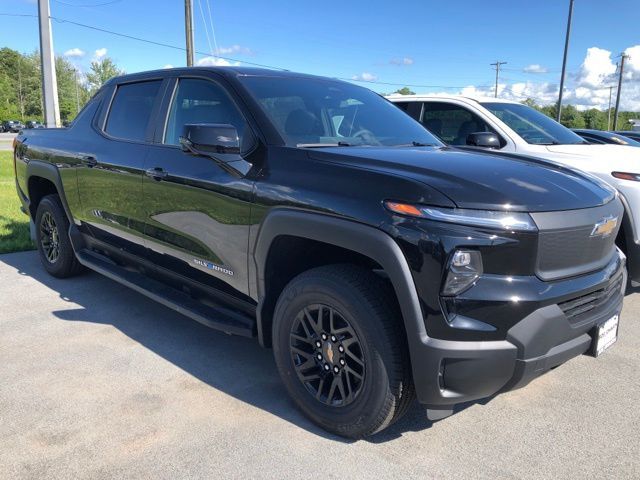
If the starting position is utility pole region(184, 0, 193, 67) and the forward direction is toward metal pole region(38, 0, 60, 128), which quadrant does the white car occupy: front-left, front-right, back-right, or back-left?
front-left

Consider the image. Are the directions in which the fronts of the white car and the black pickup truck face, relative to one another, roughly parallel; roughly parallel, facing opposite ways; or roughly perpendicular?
roughly parallel

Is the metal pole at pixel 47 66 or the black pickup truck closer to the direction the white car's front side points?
the black pickup truck

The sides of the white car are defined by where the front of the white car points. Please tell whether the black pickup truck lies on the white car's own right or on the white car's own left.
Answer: on the white car's own right

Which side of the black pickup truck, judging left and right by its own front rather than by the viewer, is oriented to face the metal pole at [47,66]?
back

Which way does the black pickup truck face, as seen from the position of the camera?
facing the viewer and to the right of the viewer

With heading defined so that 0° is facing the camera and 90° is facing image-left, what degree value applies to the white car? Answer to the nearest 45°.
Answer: approximately 315°

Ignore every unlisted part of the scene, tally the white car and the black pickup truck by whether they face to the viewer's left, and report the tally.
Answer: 0

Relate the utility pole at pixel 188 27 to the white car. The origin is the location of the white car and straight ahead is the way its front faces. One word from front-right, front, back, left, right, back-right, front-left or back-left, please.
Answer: back
